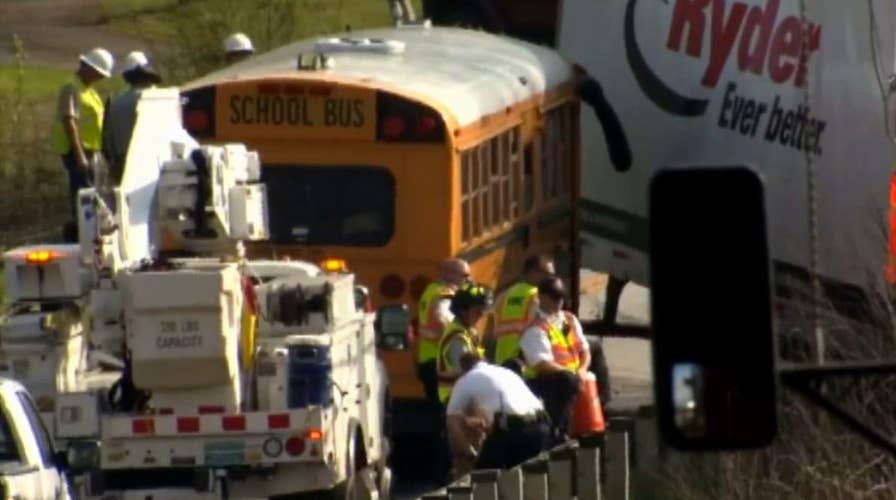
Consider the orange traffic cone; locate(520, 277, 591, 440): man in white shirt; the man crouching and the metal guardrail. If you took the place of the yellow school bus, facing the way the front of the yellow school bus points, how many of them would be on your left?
0

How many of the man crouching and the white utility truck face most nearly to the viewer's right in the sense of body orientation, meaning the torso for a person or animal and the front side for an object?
0

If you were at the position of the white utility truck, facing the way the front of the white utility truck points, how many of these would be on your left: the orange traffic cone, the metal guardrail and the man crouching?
0

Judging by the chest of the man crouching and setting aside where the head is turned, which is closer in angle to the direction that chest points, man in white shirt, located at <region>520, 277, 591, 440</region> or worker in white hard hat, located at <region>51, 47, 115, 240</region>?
the worker in white hard hat

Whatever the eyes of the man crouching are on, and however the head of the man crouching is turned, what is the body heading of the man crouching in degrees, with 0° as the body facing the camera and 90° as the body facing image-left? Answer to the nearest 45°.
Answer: approximately 90°

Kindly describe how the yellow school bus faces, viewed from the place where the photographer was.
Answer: facing away from the viewer and to the right of the viewer

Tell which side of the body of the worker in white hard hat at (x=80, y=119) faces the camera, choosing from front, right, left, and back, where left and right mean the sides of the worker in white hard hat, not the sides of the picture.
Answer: right

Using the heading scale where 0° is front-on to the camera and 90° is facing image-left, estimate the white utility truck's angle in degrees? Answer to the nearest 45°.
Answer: approximately 180°

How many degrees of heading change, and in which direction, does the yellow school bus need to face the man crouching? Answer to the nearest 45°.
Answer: approximately 135° to its right

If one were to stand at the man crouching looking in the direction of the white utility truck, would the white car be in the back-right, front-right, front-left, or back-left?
front-left

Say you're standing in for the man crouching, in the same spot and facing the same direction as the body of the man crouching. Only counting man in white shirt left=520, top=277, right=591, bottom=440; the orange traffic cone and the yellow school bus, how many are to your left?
0

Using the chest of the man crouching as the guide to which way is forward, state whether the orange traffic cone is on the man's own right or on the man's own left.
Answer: on the man's own right

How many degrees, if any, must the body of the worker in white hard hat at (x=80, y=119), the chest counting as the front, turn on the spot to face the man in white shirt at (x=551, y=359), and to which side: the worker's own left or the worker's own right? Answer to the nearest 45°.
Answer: approximately 45° to the worker's own right
